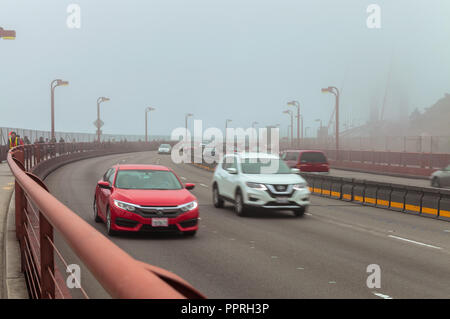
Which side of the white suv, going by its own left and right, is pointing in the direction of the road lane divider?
left

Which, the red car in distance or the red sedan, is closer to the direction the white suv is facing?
the red sedan

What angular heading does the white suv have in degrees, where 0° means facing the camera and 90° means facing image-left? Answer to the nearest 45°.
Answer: approximately 315°

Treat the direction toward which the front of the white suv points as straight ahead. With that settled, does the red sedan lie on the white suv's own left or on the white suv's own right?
on the white suv's own right

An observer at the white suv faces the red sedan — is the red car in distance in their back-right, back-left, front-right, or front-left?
back-right

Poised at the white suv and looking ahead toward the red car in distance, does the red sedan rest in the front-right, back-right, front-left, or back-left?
back-left

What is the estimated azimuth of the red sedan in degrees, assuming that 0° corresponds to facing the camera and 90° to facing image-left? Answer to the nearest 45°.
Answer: approximately 0°

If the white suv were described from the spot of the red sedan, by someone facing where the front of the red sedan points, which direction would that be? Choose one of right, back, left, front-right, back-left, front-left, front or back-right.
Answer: back-left
